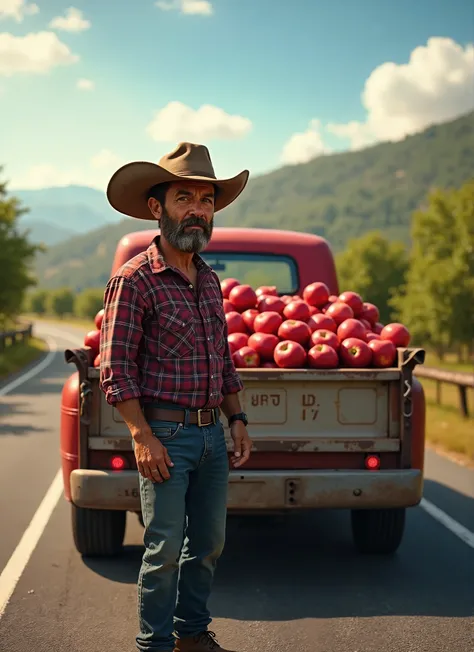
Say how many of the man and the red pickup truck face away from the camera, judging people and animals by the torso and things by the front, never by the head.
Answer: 1

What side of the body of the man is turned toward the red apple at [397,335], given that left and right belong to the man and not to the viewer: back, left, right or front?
left

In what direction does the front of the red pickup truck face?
away from the camera

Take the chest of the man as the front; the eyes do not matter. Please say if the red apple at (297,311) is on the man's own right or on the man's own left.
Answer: on the man's own left

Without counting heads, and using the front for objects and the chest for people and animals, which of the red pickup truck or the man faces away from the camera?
the red pickup truck

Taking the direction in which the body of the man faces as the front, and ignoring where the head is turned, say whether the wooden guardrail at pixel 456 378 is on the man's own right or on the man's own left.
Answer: on the man's own left

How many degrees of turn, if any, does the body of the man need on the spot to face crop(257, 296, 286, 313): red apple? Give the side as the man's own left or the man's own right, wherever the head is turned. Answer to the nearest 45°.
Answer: approximately 135° to the man's own left

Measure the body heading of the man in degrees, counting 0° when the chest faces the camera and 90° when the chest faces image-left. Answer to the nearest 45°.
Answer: approximately 315°
